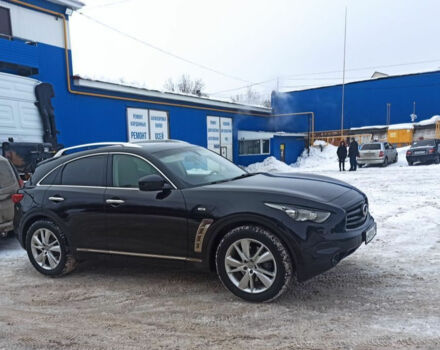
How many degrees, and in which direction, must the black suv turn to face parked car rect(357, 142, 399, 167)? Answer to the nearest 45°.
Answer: approximately 90° to its left

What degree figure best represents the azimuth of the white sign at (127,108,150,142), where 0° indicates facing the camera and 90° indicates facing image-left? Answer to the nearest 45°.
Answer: approximately 315°

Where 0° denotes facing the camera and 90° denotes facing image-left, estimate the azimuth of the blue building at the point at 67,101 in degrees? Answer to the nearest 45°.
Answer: approximately 315°

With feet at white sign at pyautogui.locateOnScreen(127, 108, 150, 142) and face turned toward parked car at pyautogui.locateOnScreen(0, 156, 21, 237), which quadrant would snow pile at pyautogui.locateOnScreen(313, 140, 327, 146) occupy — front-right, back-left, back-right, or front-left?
back-left

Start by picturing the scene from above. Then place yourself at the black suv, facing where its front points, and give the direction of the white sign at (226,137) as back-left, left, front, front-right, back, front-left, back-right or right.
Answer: back-left
